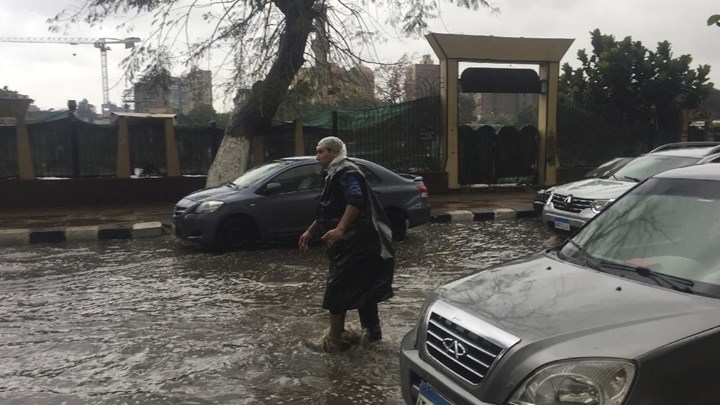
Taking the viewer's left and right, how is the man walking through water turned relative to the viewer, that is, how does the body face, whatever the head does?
facing to the left of the viewer

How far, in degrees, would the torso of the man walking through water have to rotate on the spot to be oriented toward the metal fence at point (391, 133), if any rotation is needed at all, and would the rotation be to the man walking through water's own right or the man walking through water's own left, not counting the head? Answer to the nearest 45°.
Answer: approximately 90° to the man walking through water's own right

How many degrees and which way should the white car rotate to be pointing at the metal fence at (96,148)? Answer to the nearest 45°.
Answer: approximately 45° to its right

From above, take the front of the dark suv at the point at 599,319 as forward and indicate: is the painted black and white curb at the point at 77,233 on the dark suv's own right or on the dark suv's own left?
on the dark suv's own right

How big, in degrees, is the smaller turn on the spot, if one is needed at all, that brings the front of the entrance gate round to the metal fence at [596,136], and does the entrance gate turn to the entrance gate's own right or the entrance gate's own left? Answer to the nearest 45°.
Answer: approximately 135° to the entrance gate's own left

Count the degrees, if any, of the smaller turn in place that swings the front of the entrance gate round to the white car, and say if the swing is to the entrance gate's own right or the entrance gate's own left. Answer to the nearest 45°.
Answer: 0° — it already faces it

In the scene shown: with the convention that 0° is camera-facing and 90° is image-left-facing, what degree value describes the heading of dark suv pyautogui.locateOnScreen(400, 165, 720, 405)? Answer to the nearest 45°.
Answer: approximately 45°

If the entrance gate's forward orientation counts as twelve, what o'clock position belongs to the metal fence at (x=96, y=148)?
The metal fence is roughly at 2 o'clock from the entrance gate.

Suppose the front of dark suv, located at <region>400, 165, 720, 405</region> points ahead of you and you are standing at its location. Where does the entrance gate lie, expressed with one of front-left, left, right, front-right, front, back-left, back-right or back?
back-right

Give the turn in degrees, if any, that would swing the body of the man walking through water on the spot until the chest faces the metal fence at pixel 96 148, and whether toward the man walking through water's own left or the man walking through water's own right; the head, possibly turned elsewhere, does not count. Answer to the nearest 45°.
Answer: approximately 45° to the man walking through water's own right

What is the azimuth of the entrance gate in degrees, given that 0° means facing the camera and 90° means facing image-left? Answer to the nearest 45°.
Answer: approximately 0°

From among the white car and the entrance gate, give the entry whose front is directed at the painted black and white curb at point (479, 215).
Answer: the entrance gate
